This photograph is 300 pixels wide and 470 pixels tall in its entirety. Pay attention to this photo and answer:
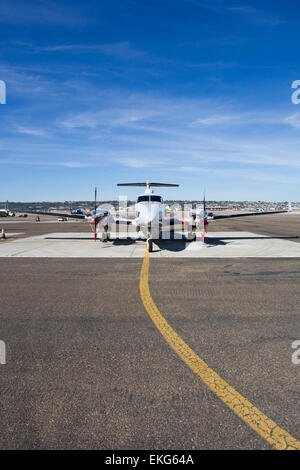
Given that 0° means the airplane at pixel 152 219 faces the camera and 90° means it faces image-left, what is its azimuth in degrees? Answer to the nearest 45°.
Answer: approximately 0°
